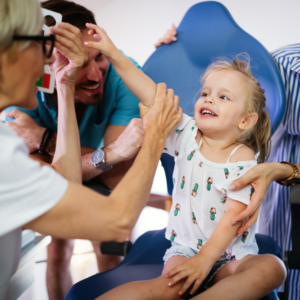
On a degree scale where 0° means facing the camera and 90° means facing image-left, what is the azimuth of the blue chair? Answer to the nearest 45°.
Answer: approximately 45°

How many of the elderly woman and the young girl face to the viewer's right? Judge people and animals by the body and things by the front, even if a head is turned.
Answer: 1

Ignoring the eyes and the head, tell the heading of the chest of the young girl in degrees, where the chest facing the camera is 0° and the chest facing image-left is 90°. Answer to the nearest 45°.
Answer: approximately 45°

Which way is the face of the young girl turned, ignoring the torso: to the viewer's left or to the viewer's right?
to the viewer's left

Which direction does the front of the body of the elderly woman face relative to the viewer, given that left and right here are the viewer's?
facing to the right of the viewer
